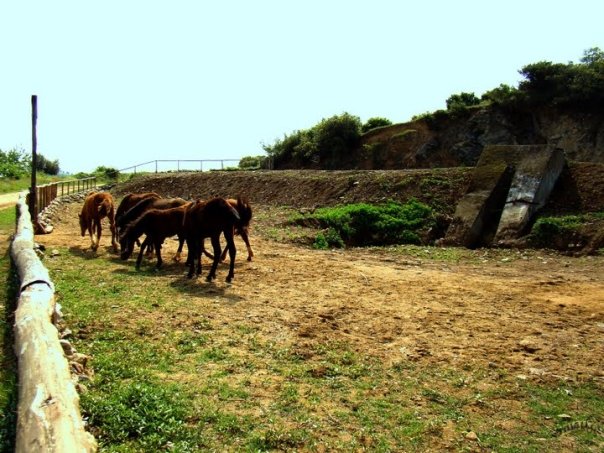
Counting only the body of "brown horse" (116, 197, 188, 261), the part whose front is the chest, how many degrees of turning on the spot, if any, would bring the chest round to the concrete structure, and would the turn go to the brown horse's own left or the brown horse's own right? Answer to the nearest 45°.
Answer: approximately 180°

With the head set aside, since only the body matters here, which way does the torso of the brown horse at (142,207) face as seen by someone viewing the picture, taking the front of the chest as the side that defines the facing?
to the viewer's left

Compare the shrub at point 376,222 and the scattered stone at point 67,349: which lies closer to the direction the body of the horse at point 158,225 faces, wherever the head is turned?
the scattered stone

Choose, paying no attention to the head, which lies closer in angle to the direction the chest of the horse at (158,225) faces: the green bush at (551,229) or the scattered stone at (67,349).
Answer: the scattered stone

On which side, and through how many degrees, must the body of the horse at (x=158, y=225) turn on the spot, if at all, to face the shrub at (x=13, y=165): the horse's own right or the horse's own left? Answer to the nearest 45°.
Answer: approximately 90° to the horse's own right

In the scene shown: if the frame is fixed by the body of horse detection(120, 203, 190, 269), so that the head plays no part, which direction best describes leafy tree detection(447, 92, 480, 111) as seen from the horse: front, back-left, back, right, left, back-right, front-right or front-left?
back-right

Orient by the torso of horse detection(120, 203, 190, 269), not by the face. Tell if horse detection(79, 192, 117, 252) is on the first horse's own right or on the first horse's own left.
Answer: on the first horse's own right

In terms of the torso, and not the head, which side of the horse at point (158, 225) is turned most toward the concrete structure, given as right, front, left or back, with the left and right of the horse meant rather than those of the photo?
back

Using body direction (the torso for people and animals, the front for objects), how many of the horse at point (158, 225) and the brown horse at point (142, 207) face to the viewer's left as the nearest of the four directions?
2

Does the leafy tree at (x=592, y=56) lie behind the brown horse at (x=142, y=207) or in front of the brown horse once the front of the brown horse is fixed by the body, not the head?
behind

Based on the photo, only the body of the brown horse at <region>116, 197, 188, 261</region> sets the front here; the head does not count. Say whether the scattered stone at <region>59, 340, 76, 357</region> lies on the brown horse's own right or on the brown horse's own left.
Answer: on the brown horse's own left

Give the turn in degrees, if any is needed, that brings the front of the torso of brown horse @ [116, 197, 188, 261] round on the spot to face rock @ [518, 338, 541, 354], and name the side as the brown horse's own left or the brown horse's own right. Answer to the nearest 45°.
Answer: approximately 135° to the brown horse's own left

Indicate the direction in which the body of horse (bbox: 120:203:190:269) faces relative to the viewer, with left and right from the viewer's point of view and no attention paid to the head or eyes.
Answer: facing to the left of the viewer

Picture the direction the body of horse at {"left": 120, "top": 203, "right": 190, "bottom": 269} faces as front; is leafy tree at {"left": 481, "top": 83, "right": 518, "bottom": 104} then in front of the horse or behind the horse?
behind
